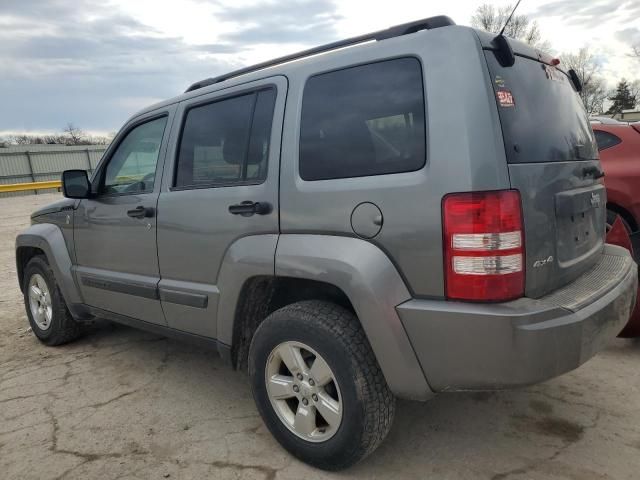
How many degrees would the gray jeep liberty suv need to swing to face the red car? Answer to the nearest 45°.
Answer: approximately 90° to its right

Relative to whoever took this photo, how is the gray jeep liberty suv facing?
facing away from the viewer and to the left of the viewer
